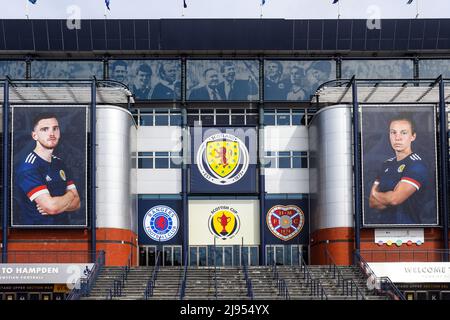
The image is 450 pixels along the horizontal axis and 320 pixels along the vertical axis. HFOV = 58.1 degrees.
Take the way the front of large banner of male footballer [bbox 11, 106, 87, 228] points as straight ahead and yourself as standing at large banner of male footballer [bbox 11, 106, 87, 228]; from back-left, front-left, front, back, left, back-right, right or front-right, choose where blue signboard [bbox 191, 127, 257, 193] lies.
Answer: left

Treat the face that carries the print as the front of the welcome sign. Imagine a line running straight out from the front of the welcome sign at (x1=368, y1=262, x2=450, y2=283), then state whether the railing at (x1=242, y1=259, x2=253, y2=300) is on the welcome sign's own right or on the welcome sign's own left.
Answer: on the welcome sign's own right

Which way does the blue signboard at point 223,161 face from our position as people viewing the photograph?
facing the viewer

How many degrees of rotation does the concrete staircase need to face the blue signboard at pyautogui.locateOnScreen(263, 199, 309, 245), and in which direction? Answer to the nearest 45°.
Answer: approximately 135° to its left

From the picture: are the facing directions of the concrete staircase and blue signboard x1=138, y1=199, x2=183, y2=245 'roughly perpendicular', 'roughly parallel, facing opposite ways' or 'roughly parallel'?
roughly parallel

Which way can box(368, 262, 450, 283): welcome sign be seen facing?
toward the camera

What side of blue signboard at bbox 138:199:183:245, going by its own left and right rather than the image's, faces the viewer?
front

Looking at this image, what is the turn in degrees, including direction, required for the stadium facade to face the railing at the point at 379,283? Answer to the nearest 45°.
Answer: approximately 45° to its left

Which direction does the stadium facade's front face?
toward the camera

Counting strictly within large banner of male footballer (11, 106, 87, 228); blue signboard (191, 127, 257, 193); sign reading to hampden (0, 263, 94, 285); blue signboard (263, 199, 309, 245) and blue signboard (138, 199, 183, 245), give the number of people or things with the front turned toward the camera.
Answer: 5

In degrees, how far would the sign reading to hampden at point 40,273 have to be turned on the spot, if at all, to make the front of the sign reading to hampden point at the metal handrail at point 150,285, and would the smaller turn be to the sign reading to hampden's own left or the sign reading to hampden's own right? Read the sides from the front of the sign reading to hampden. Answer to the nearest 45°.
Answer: approximately 45° to the sign reading to hampden's own left

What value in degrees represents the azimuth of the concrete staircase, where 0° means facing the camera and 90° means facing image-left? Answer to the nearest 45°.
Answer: approximately 0°

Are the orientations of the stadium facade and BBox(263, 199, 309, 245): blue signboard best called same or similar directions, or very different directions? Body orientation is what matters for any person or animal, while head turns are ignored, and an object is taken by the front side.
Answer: same or similar directions
